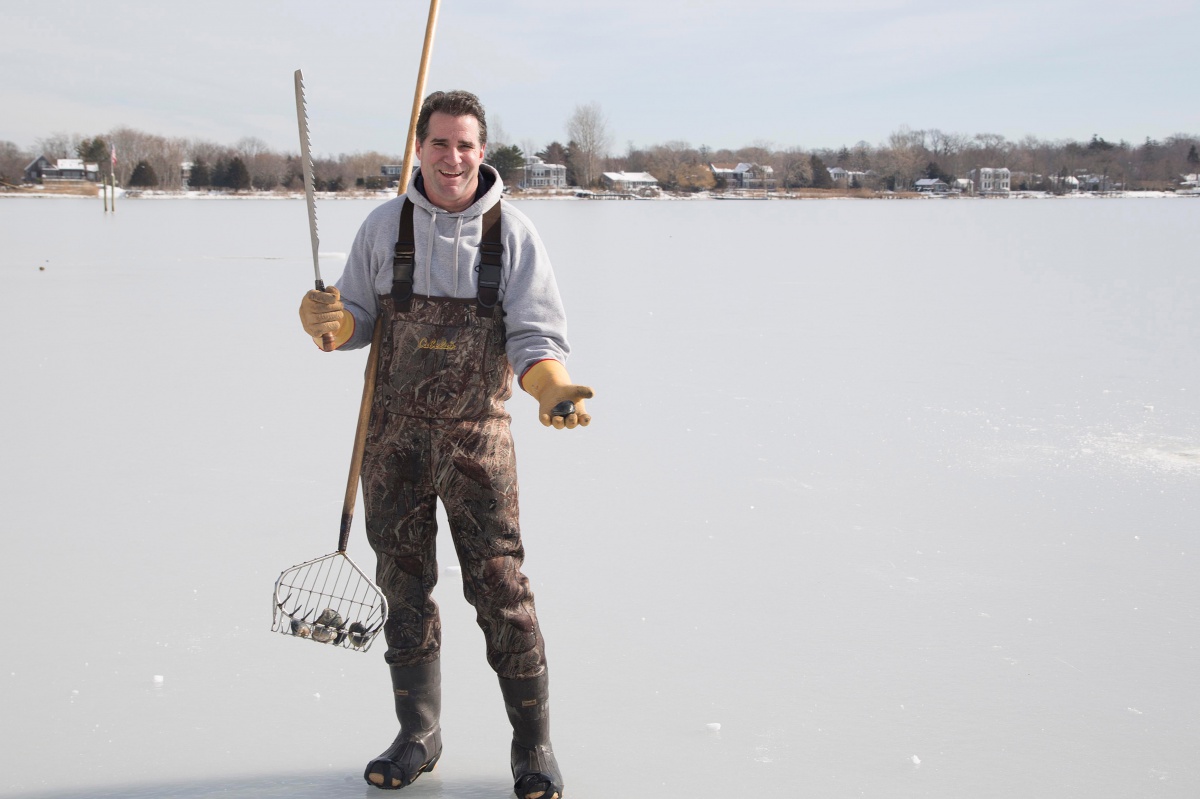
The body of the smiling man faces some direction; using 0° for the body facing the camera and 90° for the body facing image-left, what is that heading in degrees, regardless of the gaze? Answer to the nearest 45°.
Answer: approximately 0°
